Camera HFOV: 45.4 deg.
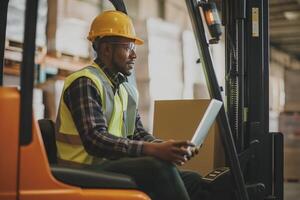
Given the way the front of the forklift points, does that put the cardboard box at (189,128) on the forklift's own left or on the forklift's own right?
on the forklift's own left

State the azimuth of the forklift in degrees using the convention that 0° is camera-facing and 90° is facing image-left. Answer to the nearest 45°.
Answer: approximately 270°

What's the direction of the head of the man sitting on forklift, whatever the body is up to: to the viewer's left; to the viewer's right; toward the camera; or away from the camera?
to the viewer's right
